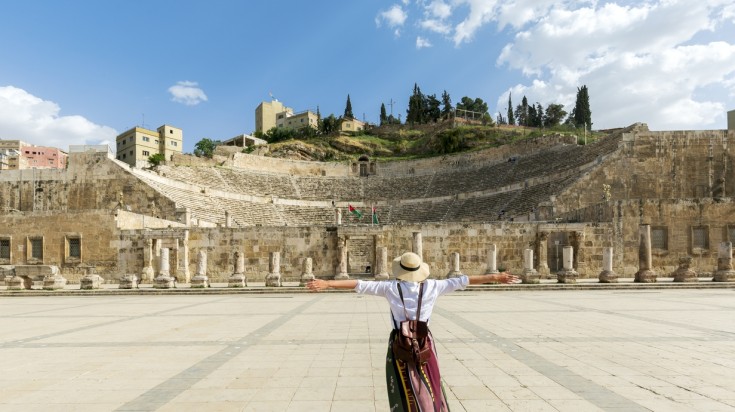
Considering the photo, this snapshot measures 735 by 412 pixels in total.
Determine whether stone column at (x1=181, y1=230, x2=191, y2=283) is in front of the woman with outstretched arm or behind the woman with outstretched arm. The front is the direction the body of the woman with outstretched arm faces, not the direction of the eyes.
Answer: in front

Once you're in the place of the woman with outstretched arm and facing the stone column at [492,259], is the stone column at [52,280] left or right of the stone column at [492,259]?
left

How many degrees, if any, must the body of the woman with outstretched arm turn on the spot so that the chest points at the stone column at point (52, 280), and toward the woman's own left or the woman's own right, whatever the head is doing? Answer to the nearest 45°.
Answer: approximately 45° to the woman's own left

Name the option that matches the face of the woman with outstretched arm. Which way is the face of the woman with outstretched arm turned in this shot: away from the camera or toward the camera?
away from the camera

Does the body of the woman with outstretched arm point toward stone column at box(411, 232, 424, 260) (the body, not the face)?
yes

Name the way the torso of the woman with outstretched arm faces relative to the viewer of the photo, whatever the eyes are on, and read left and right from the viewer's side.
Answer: facing away from the viewer

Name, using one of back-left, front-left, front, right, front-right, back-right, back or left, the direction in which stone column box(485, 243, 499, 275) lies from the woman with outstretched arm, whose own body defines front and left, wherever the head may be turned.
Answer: front

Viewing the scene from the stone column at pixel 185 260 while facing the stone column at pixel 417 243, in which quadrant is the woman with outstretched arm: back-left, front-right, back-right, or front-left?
front-right
